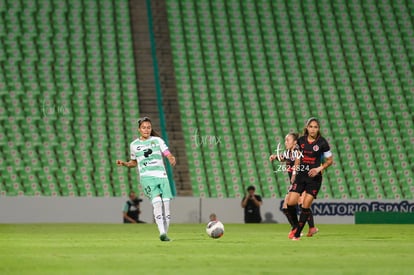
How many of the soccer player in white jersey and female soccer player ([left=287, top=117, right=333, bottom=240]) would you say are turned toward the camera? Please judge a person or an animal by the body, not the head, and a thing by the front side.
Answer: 2

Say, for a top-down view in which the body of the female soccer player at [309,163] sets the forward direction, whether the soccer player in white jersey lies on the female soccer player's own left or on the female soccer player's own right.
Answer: on the female soccer player's own right

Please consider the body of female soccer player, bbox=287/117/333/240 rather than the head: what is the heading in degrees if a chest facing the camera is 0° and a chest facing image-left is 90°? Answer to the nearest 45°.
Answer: approximately 0°

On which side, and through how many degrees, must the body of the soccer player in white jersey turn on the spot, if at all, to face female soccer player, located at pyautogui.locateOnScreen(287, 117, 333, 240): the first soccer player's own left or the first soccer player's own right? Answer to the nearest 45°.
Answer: approximately 90° to the first soccer player's own left

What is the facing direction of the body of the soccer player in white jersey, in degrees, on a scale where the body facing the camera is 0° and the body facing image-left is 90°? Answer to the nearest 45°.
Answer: approximately 0°
